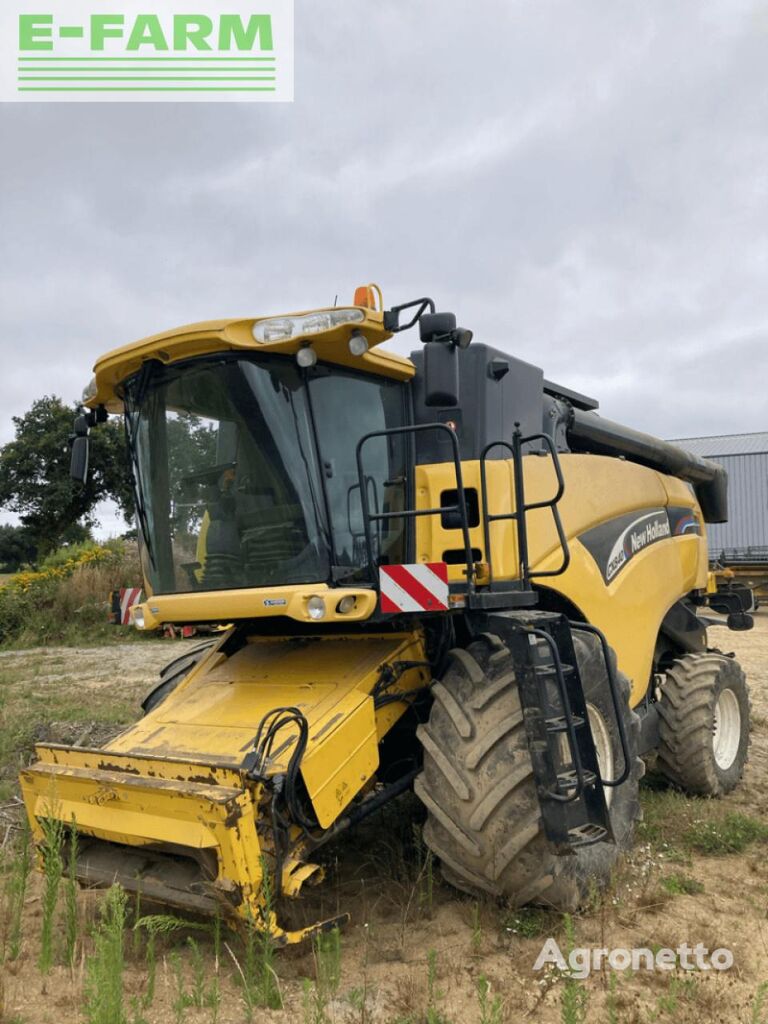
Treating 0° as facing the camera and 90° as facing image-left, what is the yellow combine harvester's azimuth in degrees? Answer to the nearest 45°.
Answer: approximately 45°

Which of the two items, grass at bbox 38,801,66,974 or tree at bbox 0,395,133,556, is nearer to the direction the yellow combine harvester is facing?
the grass

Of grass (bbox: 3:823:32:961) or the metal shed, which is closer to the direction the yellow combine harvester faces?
the grass

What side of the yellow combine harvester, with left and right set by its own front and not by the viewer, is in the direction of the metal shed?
back

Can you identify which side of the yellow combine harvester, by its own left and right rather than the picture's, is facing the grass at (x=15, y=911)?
front

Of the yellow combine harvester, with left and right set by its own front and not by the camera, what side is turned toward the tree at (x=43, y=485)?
right

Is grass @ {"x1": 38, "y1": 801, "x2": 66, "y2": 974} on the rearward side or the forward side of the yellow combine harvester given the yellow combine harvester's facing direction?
on the forward side

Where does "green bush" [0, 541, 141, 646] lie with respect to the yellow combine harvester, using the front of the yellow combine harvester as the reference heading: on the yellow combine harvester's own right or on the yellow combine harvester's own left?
on the yellow combine harvester's own right
